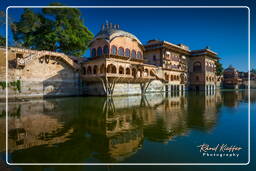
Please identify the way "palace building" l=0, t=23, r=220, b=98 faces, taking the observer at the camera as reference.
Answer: facing the viewer and to the right of the viewer

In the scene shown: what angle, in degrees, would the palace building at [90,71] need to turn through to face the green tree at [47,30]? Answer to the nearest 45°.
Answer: approximately 180°
